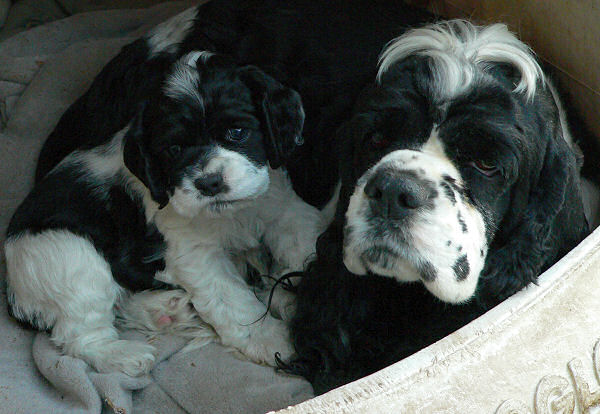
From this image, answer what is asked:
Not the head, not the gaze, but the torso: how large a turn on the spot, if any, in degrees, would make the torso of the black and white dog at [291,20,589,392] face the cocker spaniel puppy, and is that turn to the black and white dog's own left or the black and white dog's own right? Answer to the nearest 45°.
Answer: approximately 45° to the black and white dog's own right

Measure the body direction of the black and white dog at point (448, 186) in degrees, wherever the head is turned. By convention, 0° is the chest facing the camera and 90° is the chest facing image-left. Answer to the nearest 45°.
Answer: approximately 45°

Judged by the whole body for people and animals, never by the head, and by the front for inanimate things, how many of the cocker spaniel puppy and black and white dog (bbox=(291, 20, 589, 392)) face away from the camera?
0

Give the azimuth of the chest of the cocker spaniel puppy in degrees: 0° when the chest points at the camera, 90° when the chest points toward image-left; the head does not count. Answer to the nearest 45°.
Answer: approximately 315°
